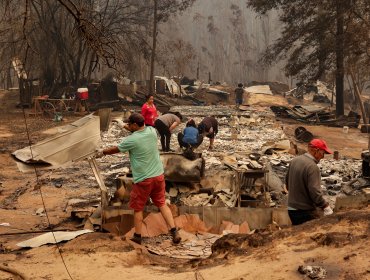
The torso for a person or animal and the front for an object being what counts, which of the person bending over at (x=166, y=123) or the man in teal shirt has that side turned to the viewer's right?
the person bending over

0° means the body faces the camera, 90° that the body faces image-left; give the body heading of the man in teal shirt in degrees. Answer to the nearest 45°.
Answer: approximately 135°

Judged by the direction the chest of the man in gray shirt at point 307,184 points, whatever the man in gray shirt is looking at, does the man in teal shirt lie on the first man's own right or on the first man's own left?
on the first man's own left

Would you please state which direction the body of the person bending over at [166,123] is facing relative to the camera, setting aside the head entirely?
to the viewer's right

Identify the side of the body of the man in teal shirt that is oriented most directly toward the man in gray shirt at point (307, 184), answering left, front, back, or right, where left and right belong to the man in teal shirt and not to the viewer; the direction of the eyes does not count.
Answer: back

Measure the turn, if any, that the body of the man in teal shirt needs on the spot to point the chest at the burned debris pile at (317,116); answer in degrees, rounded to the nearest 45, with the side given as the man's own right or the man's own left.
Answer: approximately 90° to the man's own right

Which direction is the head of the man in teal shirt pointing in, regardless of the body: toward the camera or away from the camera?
away from the camera

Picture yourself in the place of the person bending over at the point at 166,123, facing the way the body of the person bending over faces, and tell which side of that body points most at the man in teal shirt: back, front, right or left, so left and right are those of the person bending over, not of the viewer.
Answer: right

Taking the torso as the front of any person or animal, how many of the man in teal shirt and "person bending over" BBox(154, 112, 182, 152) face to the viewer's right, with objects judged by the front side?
1
